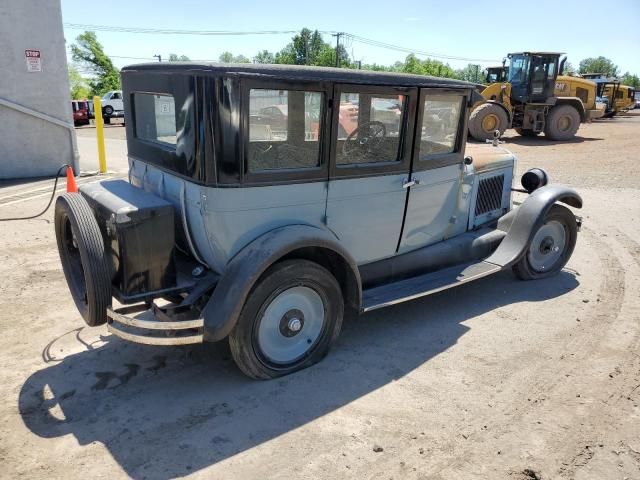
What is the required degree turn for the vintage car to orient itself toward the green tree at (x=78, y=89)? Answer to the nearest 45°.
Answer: approximately 90° to its left

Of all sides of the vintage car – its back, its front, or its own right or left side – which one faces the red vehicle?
left

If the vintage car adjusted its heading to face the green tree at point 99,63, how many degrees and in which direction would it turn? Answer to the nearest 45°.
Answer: approximately 90° to its left

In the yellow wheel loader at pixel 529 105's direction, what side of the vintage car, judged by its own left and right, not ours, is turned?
front

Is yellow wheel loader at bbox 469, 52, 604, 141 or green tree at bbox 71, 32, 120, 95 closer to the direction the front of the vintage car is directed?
the yellow wheel loader

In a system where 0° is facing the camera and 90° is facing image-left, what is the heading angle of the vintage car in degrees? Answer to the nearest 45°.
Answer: approximately 225°
